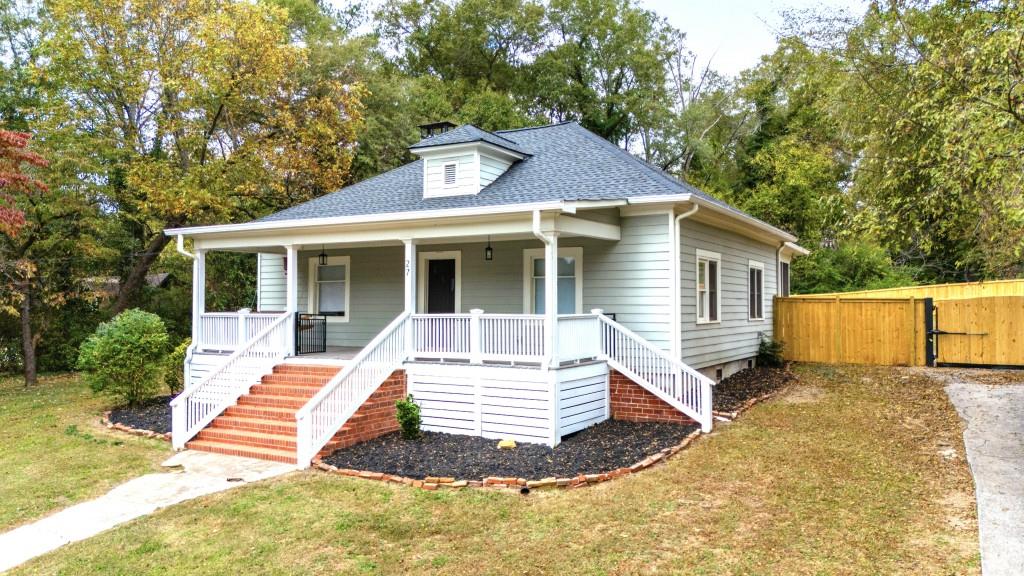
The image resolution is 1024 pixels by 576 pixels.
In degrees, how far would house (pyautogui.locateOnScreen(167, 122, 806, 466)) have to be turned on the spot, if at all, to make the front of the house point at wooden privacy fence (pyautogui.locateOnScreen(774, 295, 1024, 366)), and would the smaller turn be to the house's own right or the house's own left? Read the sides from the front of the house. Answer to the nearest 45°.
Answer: approximately 135° to the house's own left

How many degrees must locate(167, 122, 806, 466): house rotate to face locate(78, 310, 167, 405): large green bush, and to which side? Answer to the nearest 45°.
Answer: approximately 45° to its right

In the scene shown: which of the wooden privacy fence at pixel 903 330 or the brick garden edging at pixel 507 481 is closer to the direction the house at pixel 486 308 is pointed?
the brick garden edging

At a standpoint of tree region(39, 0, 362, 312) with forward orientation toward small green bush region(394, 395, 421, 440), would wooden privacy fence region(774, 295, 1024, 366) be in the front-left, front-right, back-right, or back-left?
front-left

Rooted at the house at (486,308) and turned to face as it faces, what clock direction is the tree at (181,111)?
The tree is roughly at 3 o'clock from the house.

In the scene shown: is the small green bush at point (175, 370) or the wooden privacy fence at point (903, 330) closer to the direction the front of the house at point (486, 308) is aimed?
the small green bush

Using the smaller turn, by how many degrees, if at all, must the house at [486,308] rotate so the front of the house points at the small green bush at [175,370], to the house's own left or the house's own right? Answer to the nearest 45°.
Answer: approximately 90° to the house's own right

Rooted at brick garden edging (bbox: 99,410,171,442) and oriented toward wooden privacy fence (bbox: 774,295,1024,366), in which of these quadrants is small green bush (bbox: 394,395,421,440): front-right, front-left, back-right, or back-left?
front-right

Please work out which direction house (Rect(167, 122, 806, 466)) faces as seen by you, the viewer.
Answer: facing the viewer and to the left of the viewer
